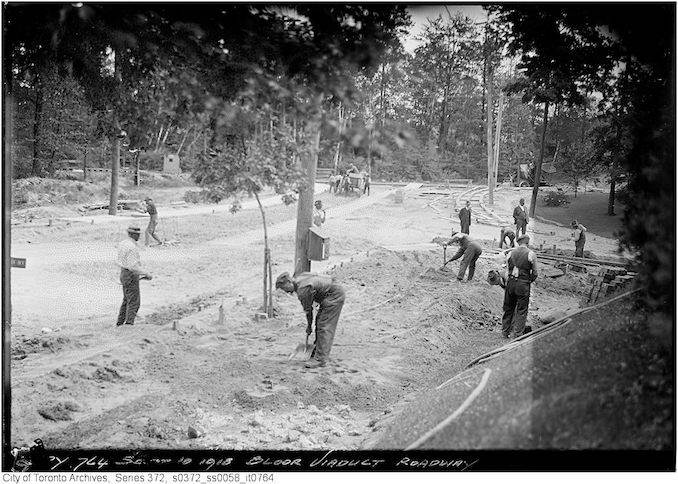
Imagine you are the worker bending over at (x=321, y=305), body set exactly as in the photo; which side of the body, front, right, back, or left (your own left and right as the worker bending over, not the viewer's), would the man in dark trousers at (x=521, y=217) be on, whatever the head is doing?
right

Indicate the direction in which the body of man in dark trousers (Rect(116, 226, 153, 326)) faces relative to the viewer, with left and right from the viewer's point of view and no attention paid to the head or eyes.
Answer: facing to the right of the viewer

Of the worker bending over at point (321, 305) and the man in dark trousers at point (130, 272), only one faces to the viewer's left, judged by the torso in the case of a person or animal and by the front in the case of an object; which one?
the worker bending over

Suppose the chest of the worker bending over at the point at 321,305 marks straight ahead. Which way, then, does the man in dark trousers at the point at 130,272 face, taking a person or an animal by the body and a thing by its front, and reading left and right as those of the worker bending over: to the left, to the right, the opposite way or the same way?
the opposite way

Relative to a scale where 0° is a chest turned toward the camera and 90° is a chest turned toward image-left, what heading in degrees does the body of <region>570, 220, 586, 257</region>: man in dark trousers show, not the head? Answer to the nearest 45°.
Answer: approximately 90°

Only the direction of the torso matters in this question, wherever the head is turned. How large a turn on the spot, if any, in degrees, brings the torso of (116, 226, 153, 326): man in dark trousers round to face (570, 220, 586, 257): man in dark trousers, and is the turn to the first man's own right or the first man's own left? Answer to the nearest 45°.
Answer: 0° — they already face them

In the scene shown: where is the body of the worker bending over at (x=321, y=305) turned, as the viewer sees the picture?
to the viewer's left

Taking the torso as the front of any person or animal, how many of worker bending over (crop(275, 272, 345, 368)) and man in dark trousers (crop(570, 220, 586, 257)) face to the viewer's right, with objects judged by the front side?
0
